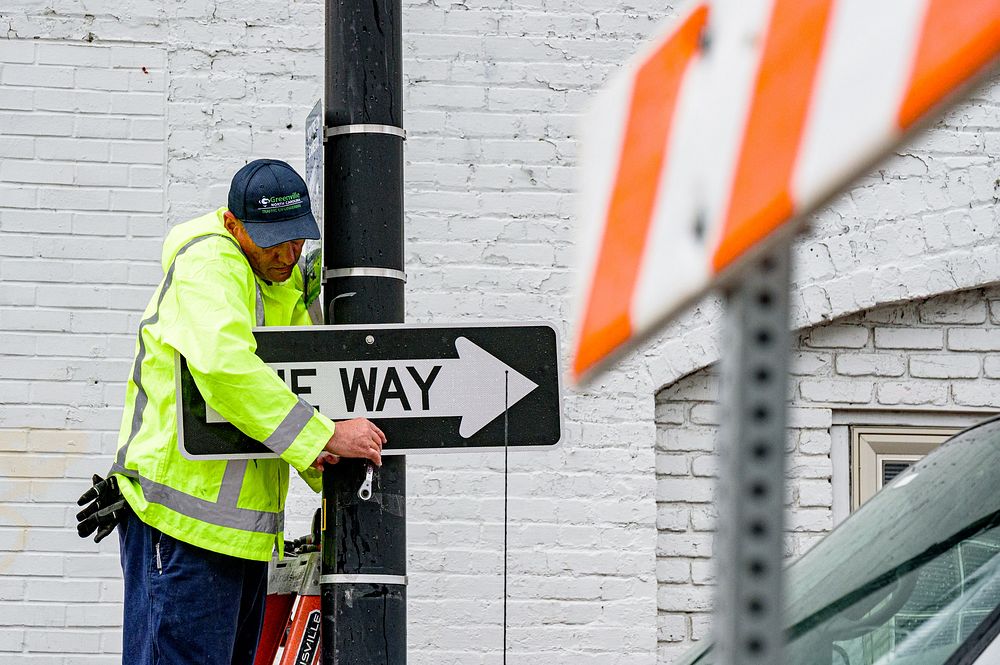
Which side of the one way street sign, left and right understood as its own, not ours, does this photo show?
front

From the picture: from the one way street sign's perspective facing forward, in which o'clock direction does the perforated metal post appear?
The perforated metal post is roughly at 12 o'clock from the one way street sign.

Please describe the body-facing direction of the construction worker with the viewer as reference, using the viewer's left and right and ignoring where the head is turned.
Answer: facing the viewer and to the right of the viewer

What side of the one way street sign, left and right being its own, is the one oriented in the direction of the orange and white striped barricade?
front

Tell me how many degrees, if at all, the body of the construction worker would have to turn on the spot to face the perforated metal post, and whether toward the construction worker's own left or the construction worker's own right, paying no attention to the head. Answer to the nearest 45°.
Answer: approximately 45° to the construction worker's own right
